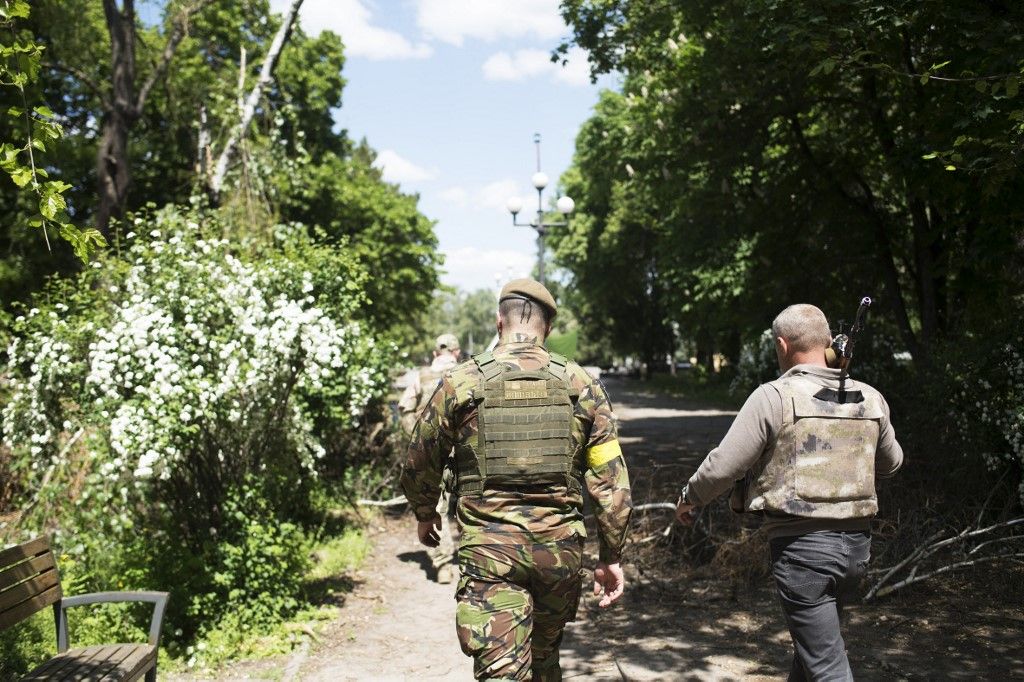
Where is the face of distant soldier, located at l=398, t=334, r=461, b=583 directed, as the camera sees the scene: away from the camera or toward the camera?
away from the camera

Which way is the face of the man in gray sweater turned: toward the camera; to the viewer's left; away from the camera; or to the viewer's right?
away from the camera

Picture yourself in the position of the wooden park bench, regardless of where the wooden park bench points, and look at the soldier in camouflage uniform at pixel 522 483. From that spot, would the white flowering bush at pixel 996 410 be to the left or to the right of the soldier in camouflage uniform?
left

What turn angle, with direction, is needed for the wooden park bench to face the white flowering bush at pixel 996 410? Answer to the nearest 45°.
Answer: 0° — it already faces it

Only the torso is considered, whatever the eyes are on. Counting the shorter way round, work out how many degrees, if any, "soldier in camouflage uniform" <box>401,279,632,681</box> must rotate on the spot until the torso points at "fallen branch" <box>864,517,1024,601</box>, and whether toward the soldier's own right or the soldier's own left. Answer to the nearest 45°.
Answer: approximately 45° to the soldier's own right

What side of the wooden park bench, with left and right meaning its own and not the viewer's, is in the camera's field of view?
right

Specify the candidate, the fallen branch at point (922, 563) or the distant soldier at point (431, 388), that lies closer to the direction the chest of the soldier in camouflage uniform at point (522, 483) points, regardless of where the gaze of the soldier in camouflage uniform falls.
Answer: the distant soldier

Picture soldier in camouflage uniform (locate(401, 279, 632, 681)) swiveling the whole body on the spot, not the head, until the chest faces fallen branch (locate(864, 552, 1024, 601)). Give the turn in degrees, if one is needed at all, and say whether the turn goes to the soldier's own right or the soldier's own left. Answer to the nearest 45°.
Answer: approximately 45° to the soldier's own right

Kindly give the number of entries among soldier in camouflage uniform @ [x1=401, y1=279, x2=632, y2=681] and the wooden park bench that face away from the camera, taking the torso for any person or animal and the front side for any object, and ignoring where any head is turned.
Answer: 1

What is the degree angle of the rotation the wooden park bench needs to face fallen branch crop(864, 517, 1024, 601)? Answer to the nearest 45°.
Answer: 0° — it already faces it

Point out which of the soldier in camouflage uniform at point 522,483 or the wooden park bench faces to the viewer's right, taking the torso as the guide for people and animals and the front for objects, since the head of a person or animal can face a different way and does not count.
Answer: the wooden park bench

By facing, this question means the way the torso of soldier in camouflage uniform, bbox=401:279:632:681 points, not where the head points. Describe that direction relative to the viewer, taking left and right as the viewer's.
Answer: facing away from the viewer
